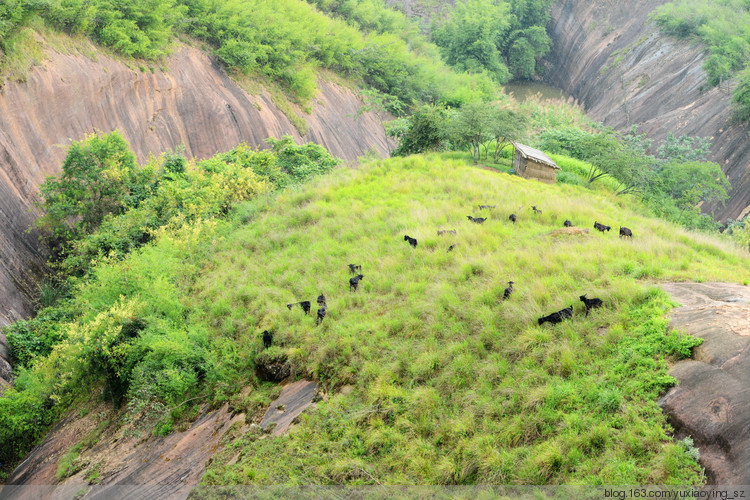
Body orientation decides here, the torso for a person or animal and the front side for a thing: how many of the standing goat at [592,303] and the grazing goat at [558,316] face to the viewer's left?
2

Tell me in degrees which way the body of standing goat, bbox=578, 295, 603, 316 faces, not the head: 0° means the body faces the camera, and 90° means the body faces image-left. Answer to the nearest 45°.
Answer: approximately 90°

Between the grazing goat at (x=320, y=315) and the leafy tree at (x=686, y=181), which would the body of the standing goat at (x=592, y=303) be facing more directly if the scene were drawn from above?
the grazing goat

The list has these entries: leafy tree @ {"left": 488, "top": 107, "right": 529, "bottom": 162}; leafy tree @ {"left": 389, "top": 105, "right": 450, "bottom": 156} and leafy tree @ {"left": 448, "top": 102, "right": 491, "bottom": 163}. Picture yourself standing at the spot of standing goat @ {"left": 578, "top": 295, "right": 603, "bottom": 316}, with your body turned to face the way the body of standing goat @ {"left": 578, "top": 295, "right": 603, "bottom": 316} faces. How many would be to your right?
3

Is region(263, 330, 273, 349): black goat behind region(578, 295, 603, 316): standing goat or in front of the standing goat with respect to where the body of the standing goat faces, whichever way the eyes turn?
in front

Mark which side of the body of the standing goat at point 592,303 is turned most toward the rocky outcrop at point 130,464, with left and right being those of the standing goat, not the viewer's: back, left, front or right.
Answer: front

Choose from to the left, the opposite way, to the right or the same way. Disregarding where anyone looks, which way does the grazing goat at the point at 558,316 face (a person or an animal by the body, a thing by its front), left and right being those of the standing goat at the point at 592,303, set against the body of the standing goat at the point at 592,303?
the same way

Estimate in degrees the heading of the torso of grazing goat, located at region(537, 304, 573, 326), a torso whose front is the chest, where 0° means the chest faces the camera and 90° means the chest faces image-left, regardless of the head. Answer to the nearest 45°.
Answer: approximately 90°

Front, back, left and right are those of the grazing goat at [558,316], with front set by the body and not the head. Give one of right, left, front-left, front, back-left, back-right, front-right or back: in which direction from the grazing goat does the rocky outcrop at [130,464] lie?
front

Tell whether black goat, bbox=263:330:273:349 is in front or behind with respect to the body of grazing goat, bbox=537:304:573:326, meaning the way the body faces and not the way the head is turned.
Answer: in front
